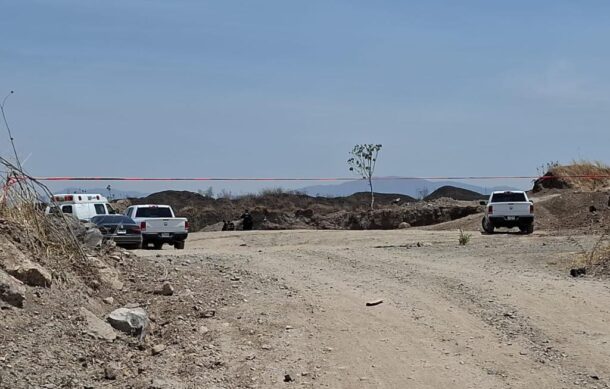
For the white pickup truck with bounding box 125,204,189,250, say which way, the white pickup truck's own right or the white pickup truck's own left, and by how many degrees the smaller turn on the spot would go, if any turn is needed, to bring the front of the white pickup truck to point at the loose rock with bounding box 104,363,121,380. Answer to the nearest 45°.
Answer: approximately 180°

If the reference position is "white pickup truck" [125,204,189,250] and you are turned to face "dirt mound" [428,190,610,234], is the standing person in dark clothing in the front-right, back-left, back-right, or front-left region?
front-left

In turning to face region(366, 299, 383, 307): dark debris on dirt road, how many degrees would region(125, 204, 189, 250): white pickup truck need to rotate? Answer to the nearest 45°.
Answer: approximately 180°

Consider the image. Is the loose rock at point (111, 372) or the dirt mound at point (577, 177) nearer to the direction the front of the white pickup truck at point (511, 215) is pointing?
the dirt mound

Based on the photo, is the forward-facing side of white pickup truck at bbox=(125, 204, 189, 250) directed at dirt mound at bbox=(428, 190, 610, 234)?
no

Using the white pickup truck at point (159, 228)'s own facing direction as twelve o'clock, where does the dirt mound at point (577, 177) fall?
The dirt mound is roughly at 2 o'clock from the white pickup truck.

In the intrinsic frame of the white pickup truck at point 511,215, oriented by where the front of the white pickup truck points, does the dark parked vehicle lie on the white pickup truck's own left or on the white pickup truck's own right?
on the white pickup truck's own left

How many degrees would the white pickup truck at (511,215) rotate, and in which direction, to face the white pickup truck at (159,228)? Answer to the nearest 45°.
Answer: approximately 135° to its left

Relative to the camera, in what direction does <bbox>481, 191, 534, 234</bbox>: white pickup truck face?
facing away from the viewer

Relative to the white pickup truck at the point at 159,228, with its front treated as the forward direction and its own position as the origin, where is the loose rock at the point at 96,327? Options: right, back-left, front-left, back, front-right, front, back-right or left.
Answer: back

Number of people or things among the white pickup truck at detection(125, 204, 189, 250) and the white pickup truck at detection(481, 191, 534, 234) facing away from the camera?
2

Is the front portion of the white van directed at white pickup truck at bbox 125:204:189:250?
no

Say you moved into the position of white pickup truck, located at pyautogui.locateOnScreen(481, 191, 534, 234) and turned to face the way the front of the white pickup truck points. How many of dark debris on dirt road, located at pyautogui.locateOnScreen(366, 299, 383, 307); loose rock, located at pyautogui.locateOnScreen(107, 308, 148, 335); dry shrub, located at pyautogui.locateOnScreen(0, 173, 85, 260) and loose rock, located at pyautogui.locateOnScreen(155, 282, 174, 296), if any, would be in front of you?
0

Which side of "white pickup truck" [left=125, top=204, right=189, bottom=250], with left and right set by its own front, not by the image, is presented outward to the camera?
back
